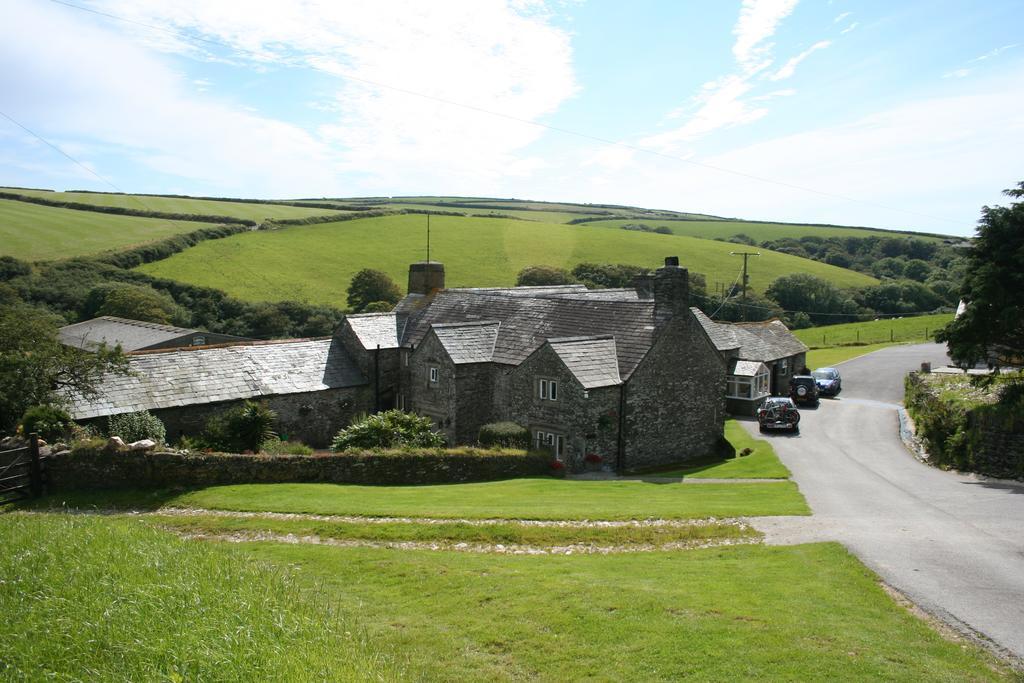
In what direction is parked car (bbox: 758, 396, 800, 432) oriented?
away from the camera

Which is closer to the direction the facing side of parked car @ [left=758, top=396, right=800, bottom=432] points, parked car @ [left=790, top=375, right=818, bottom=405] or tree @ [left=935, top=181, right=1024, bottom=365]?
the parked car

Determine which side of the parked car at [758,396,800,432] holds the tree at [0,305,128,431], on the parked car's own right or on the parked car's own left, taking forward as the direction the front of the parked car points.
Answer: on the parked car's own left

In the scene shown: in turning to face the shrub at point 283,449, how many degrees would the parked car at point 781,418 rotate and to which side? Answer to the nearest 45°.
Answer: approximately 135° to its left

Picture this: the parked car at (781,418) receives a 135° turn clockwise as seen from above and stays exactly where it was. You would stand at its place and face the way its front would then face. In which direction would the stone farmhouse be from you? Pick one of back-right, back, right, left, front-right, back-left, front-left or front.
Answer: right

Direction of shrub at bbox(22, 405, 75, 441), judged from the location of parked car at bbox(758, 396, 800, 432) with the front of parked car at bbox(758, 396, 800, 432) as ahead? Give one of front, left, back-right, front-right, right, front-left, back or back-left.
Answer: back-left

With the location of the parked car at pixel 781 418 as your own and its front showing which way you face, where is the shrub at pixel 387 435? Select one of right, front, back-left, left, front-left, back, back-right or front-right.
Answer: back-left

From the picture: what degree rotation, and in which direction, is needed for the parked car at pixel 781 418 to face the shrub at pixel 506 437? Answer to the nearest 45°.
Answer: approximately 135° to its left

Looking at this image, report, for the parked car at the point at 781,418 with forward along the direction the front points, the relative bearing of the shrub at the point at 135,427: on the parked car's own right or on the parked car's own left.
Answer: on the parked car's own left

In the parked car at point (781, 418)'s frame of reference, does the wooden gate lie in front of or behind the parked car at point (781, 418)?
behind

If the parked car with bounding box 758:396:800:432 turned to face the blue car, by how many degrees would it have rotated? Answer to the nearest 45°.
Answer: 0° — it already faces it
